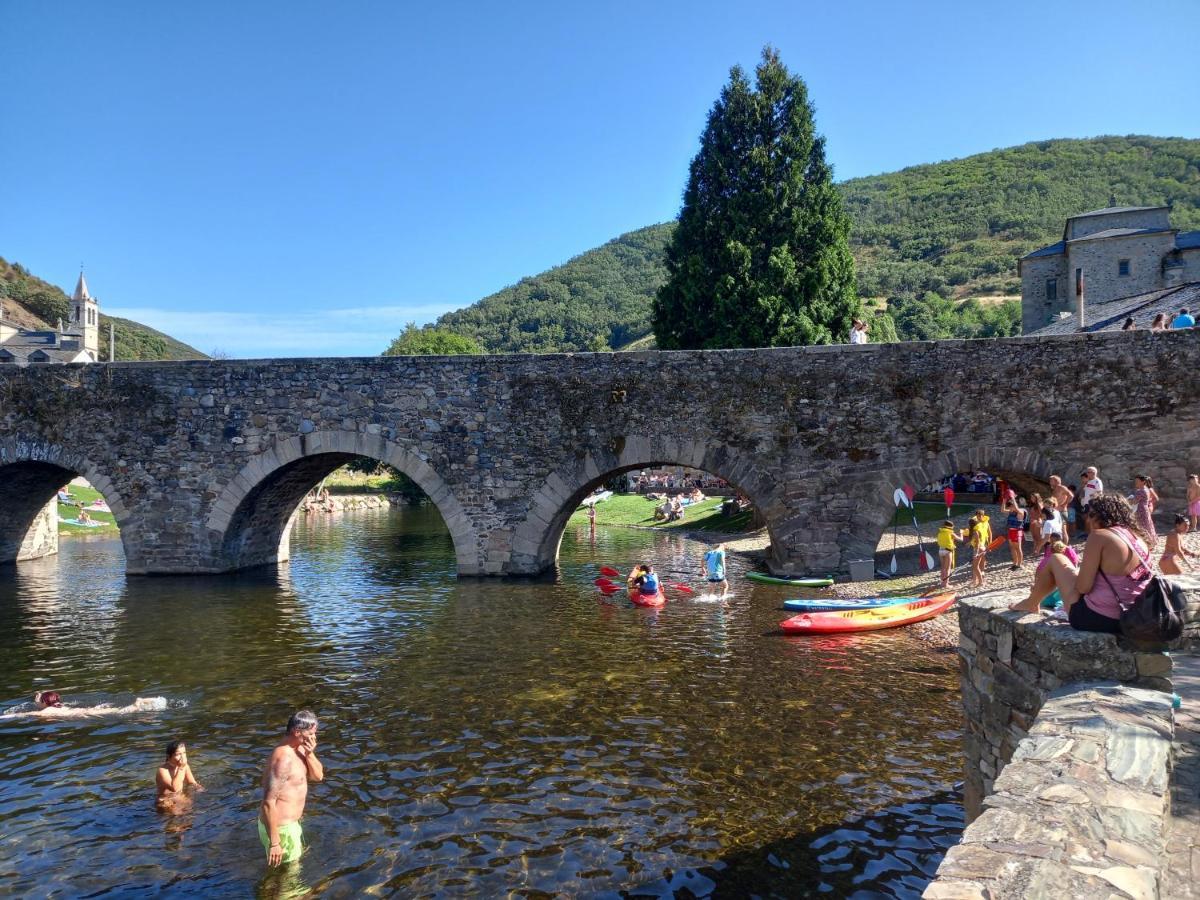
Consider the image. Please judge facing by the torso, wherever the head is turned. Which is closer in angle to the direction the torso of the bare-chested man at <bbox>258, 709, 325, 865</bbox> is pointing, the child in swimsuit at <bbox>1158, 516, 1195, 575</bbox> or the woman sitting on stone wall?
the woman sitting on stone wall

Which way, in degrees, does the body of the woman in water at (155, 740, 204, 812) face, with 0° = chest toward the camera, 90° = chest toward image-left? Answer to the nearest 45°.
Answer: approximately 315°

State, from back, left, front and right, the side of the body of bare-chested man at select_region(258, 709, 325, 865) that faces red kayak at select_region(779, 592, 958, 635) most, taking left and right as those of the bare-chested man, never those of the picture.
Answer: left

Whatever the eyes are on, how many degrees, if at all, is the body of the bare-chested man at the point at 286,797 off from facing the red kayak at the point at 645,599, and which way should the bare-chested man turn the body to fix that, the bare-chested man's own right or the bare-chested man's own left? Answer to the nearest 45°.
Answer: approximately 90° to the bare-chested man's own left

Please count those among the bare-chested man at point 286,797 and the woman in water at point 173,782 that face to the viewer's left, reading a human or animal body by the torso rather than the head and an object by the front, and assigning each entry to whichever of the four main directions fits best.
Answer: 0

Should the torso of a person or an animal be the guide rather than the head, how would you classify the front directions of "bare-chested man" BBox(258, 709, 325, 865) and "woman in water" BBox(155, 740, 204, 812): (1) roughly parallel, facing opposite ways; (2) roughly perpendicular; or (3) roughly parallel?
roughly parallel

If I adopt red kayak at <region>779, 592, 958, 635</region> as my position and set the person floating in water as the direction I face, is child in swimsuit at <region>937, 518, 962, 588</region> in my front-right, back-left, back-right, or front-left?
back-right
